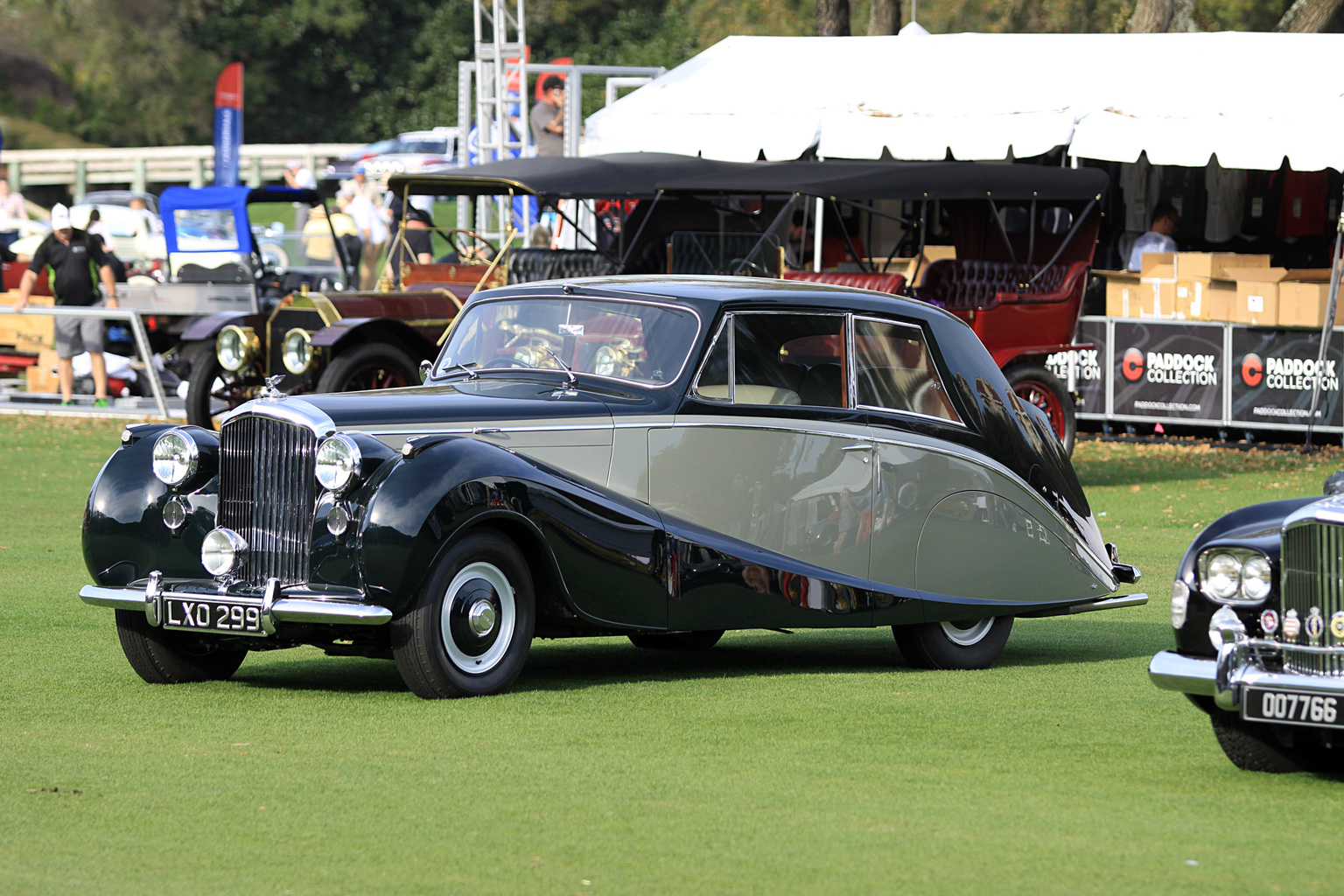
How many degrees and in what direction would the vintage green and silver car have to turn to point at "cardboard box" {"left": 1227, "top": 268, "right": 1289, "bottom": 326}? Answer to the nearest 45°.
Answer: approximately 180°

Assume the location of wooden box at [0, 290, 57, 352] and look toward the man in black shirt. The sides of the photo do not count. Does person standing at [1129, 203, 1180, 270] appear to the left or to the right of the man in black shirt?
left

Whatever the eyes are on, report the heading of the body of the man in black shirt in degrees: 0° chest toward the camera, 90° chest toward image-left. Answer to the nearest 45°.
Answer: approximately 0°
